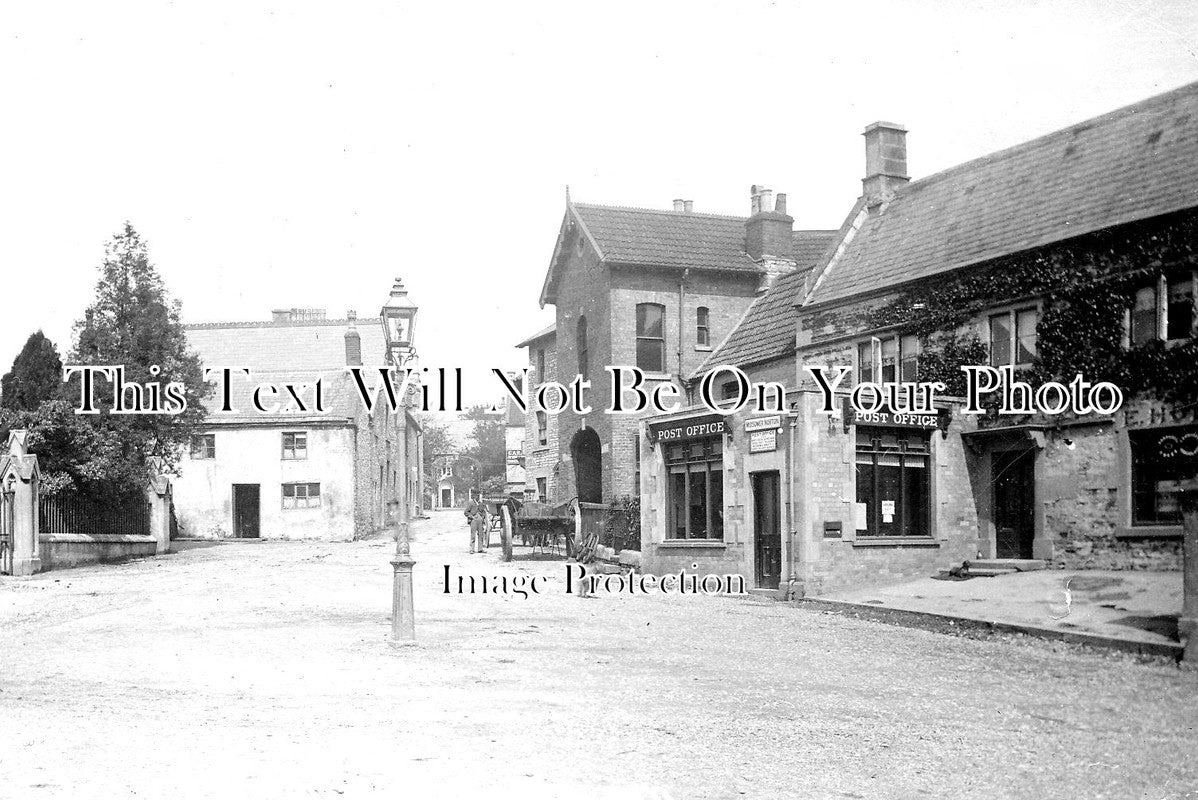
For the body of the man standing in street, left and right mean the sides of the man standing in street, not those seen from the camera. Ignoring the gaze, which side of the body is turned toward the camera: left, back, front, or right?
front

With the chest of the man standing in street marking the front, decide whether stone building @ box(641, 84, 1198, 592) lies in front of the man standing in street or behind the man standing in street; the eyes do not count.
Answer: in front

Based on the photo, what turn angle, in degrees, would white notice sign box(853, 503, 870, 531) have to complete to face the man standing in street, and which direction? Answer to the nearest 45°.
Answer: approximately 90° to its right

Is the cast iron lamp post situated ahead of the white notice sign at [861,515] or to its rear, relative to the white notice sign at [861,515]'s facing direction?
ahead

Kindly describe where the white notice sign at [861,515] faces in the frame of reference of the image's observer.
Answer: facing the viewer and to the left of the viewer

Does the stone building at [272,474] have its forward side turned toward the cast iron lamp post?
yes
